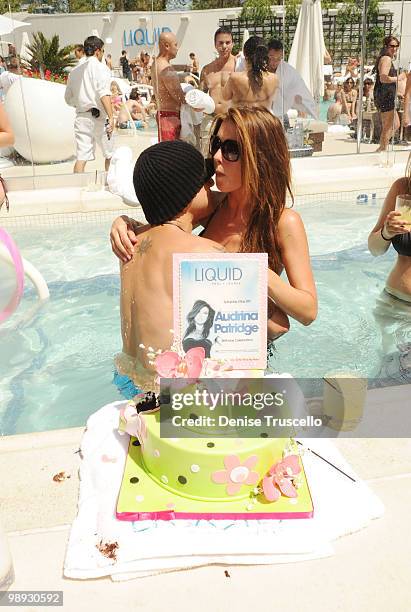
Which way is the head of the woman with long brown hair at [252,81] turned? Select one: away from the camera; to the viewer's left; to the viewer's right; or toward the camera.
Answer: away from the camera

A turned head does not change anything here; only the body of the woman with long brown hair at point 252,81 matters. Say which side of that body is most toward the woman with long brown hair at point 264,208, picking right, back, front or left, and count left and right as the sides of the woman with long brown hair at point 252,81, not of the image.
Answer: back

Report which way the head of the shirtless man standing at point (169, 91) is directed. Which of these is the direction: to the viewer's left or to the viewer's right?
to the viewer's right

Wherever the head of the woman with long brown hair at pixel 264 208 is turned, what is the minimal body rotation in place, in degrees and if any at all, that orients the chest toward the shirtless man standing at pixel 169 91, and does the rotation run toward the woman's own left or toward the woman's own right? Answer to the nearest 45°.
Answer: approximately 135° to the woman's own right

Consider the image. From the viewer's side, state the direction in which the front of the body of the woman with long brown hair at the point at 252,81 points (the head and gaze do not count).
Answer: away from the camera

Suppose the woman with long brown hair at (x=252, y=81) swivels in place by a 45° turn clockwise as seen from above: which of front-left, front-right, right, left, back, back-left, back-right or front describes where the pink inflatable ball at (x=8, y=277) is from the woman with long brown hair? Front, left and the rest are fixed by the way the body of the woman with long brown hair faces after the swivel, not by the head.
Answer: back-right
